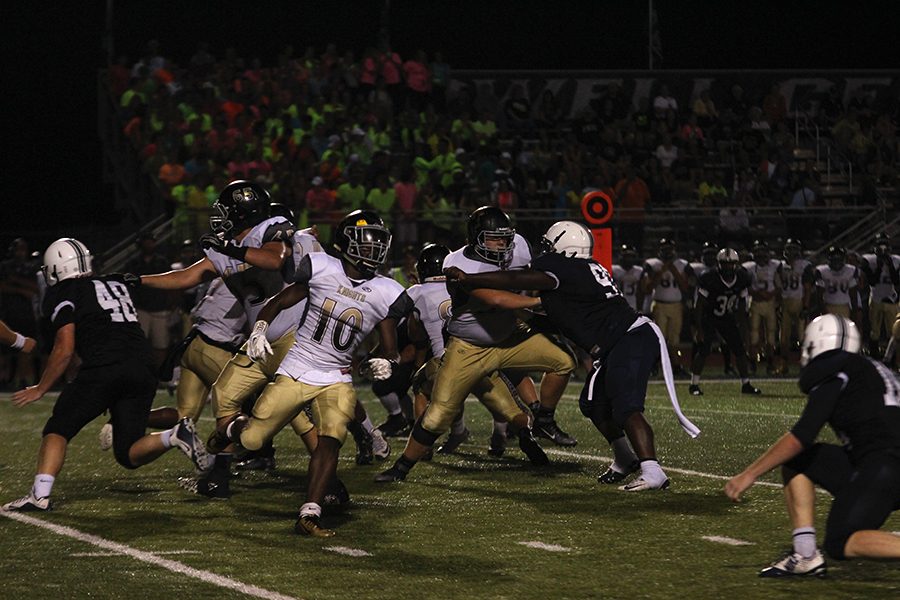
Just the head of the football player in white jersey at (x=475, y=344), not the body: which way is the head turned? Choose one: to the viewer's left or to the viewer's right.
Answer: to the viewer's right

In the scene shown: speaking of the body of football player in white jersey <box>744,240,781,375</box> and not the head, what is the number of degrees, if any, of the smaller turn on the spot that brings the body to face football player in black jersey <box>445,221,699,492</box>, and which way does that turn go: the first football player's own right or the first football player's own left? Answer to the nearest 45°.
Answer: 0° — they already face them

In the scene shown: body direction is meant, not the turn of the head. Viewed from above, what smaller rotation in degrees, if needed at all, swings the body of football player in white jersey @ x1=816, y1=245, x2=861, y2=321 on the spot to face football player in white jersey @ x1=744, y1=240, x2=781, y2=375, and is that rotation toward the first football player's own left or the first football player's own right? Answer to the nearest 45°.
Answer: approximately 90° to the first football player's own right

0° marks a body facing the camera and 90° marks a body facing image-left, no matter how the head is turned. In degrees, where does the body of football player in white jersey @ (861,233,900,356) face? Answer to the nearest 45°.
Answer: approximately 0°

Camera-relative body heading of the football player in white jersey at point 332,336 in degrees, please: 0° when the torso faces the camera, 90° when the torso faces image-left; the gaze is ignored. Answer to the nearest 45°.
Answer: approximately 0°

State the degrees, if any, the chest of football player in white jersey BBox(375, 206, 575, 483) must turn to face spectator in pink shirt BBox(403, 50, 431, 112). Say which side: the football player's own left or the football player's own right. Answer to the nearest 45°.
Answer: approximately 135° to the football player's own left

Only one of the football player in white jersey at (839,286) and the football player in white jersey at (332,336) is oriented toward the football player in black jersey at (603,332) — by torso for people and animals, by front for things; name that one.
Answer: the football player in white jersey at (839,286)

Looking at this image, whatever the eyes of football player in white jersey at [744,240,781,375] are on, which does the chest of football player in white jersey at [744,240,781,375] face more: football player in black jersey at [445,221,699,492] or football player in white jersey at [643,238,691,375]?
the football player in black jersey
